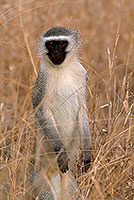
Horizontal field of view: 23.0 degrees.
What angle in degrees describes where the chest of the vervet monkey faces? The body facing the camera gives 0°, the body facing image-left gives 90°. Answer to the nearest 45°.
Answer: approximately 0°
